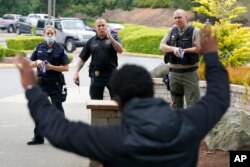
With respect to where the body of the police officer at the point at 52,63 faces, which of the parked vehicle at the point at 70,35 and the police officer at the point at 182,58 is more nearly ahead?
the police officer

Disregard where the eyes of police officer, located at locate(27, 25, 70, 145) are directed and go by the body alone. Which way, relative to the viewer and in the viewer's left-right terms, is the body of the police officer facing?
facing the viewer

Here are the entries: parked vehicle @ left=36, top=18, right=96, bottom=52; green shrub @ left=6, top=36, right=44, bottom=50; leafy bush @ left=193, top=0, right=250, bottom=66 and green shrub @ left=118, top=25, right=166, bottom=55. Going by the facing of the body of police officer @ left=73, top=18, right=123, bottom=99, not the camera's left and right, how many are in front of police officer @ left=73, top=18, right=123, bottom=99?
0

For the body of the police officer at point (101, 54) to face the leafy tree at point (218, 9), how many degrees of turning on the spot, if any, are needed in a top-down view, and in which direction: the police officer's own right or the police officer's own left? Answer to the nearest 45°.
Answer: approximately 135° to the police officer's own left

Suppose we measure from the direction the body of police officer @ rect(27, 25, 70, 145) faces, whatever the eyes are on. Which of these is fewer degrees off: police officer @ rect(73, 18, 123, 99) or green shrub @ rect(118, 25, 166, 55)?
the police officer

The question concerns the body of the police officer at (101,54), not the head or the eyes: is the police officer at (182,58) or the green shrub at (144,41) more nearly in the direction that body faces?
the police officer

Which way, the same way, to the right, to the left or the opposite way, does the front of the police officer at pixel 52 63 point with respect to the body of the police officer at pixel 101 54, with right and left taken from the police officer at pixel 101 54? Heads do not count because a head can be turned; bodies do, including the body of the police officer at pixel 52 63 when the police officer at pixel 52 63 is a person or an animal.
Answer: the same way

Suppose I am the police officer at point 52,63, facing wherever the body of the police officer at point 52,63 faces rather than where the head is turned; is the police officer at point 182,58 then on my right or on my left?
on my left

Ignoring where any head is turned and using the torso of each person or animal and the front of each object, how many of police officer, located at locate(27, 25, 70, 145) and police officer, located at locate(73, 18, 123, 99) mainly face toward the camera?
2

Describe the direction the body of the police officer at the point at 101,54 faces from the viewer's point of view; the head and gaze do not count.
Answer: toward the camera

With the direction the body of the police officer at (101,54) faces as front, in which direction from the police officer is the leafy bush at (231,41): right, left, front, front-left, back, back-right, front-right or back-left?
back-left

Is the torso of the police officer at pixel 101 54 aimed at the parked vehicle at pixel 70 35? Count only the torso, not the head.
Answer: no

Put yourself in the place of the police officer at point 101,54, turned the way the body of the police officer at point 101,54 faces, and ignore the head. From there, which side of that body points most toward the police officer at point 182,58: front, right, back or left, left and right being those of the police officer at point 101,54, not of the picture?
left

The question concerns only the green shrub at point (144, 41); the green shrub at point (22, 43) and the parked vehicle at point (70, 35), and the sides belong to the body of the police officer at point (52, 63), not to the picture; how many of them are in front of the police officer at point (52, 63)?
0

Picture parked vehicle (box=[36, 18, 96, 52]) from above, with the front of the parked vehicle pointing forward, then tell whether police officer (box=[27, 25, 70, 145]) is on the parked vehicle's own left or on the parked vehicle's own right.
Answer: on the parked vehicle's own right
